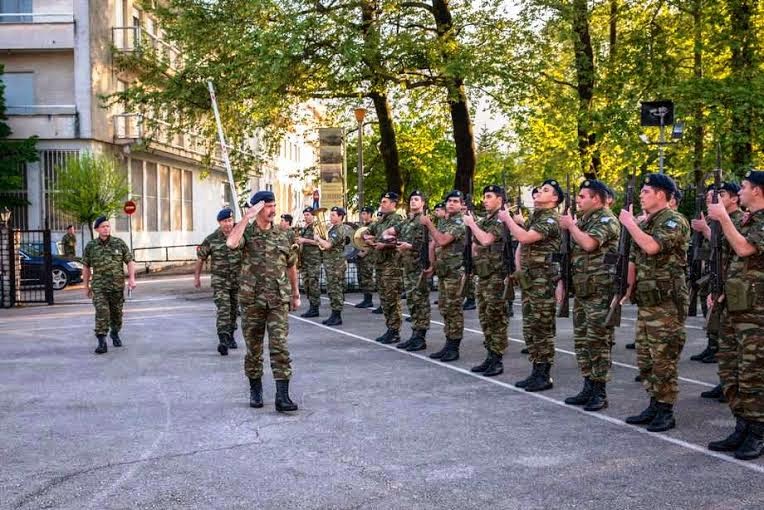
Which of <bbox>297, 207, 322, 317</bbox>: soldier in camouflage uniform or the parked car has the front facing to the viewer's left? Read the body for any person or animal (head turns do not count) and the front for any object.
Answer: the soldier in camouflage uniform

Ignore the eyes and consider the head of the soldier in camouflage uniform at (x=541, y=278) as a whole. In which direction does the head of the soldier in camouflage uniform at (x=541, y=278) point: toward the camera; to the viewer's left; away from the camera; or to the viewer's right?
to the viewer's left

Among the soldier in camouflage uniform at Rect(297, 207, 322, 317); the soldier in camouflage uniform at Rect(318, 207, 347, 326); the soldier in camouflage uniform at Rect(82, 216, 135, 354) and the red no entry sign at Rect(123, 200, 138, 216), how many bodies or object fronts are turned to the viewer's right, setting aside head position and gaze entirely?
0

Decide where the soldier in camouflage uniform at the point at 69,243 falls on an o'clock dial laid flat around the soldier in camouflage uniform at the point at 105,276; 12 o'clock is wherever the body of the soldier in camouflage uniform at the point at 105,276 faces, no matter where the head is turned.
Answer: the soldier in camouflage uniform at the point at 69,243 is roughly at 6 o'clock from the soldier in camouflage uniform at the point at 105,276.

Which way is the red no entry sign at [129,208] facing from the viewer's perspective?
toward the camera

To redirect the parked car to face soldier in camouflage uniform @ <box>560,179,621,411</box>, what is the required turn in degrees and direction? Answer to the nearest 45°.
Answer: approximately 90° to its right

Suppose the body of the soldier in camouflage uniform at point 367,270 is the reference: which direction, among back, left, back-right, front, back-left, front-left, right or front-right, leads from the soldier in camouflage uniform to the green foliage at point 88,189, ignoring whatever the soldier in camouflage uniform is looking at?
front-right

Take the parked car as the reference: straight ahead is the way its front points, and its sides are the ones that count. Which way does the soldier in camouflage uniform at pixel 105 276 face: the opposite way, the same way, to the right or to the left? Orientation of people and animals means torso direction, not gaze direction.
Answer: to the right

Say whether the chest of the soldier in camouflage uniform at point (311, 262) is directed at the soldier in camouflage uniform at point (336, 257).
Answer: no

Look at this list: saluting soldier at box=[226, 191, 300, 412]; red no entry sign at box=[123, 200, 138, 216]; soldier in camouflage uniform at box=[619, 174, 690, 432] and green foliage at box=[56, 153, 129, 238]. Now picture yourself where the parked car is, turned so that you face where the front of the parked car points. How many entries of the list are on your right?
2

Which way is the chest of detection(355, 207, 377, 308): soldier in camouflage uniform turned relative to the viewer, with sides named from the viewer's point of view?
facing to the left of the viewer

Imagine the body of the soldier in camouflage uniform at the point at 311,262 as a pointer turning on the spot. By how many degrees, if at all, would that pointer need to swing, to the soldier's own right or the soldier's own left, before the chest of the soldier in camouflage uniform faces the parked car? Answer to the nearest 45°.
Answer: approximately 45° to the soldier's own right

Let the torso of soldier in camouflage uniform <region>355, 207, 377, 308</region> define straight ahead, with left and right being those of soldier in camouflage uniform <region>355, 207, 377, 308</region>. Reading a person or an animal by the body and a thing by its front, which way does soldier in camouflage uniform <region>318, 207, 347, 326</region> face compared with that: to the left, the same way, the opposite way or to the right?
the same way

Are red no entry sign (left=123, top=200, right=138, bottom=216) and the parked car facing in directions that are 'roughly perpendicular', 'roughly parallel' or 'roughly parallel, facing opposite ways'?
roughly perpendicular

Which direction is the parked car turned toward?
to the viewer's right

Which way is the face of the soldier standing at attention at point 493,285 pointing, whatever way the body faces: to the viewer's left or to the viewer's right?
to the viewer's left
